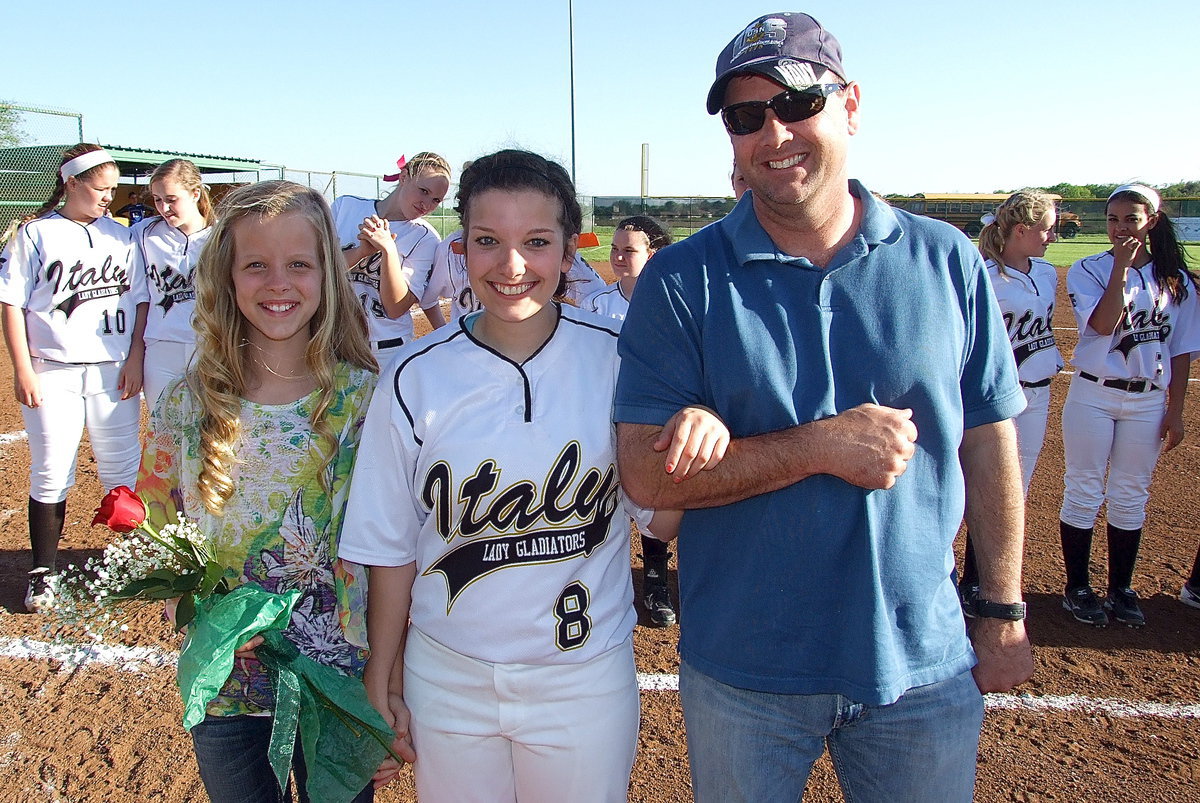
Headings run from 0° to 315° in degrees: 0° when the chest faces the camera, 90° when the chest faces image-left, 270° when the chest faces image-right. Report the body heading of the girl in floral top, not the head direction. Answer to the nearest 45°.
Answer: approximately 0°

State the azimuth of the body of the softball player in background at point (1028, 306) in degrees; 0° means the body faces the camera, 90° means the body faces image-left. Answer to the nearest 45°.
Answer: approximately 315°

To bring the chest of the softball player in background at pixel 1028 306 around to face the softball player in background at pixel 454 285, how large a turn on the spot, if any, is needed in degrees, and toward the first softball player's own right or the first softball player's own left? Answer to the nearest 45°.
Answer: approximately 135° to the first softball player's own right

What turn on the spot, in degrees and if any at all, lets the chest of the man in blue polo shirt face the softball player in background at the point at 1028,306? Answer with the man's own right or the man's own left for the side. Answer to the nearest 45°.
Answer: approximately 180°

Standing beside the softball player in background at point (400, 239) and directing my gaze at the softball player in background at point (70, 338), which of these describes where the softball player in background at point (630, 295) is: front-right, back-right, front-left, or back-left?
back-left

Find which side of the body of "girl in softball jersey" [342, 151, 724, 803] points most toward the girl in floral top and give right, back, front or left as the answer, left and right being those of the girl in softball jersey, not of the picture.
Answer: right
